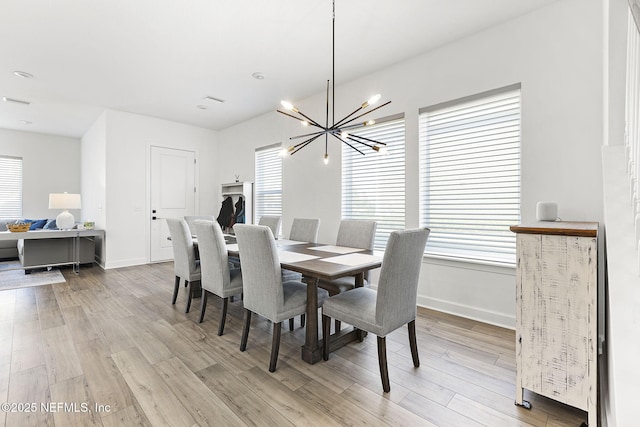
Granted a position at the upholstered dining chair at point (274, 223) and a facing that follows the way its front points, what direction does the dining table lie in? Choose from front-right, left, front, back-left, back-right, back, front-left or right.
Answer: front-left

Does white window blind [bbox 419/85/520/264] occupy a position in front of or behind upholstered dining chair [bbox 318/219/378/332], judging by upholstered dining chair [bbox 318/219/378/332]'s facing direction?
behind

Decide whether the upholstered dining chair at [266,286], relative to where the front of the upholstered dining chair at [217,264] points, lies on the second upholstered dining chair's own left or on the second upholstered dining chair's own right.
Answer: on the second upholstered dining chair's own right

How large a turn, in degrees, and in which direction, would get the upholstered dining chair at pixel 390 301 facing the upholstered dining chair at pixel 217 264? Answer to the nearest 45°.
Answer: approximately 45° to its left

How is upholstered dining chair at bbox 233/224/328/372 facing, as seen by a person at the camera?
facing away from the viewer and to the right of the viewer

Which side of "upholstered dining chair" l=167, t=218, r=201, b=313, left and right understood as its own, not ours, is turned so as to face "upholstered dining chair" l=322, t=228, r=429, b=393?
right

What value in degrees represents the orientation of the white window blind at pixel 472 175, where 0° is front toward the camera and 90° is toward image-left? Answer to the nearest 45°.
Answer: approximately 45°

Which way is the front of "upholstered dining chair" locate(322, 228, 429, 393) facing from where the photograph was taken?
facing away from the viewer and to the left of the viewer

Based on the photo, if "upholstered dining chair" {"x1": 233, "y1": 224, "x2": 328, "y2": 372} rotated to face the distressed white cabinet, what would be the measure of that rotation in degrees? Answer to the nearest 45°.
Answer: approximately 90° to its right

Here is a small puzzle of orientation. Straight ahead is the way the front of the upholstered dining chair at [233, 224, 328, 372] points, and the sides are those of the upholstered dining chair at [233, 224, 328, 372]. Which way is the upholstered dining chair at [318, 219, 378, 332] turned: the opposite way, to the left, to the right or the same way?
the opposite way

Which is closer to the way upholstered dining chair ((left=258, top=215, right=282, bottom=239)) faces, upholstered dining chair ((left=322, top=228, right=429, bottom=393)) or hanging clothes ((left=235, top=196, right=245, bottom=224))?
the upholstered dining chair

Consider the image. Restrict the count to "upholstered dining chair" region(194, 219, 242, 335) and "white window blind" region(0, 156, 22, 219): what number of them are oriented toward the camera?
1

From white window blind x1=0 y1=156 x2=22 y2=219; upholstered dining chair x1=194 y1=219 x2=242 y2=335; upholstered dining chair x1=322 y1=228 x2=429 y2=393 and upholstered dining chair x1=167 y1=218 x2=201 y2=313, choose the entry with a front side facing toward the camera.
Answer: the white window blind

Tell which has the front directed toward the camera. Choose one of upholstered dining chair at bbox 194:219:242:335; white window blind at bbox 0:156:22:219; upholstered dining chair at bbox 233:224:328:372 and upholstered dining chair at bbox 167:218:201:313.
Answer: the white window blind
